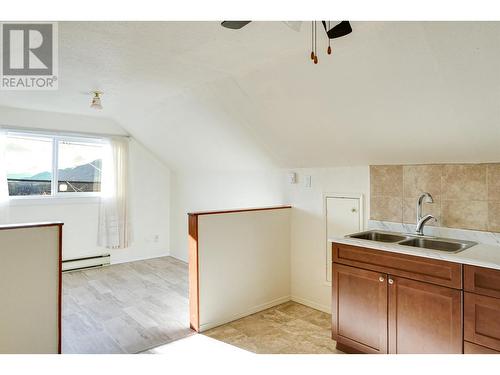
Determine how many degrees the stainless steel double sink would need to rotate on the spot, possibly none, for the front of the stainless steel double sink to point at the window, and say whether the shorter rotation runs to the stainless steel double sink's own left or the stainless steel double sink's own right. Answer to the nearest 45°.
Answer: approximately 45° to the stainless steel double sink's own right

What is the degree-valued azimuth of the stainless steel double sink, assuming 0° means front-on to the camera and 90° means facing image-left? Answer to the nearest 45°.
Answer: approximately 45°

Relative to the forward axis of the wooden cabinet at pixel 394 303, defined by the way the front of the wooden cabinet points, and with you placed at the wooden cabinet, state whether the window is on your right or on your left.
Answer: on your right

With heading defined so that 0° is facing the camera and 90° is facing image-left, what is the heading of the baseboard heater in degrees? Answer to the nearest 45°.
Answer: approximately 315°

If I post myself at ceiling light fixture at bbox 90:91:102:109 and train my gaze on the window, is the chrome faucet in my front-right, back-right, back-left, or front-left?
back-right

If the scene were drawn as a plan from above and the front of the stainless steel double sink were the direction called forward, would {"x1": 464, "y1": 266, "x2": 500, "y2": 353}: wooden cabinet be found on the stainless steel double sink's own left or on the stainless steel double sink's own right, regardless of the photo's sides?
on the stainless steel double sink's own left

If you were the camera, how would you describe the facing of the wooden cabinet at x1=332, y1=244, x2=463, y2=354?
facing the viewer and to the left of the viewer

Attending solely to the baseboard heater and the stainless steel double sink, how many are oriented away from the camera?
0

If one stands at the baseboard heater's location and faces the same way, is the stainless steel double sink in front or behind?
in front
